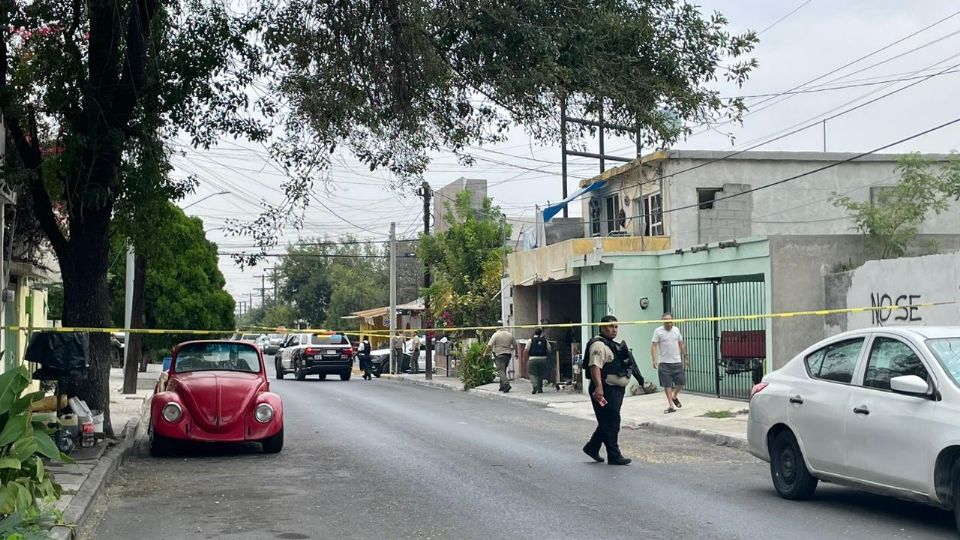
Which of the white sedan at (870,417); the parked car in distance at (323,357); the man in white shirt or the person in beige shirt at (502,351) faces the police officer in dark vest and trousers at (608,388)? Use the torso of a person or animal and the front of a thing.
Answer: the man in white shirt

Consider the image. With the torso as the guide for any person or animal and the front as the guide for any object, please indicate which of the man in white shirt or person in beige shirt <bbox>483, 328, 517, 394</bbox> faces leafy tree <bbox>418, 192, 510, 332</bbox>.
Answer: the person in beige shirt

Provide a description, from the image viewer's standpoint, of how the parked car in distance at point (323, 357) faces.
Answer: facing away from the viewer and to the left of the viewer

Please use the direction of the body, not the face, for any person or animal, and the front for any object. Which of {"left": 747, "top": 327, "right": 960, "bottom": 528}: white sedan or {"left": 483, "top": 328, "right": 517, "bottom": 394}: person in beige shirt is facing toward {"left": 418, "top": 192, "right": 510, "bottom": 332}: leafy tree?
the person in beige shirt

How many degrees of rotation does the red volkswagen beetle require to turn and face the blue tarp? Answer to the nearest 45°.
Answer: approximately 135° to its left

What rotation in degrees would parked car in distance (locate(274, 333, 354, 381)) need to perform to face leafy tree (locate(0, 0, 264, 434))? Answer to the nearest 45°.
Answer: approximately 135° to its left

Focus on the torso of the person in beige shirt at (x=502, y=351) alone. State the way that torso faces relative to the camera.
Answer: away from the camera

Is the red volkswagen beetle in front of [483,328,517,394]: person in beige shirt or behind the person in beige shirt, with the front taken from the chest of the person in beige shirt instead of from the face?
behind

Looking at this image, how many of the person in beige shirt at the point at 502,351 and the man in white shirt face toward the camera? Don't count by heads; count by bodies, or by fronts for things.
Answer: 1

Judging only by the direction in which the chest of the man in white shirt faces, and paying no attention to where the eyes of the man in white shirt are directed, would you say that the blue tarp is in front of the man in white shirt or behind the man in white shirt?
behind

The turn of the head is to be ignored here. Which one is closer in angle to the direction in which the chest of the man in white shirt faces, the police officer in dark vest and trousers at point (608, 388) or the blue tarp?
the police officer in dark vest and trousers
